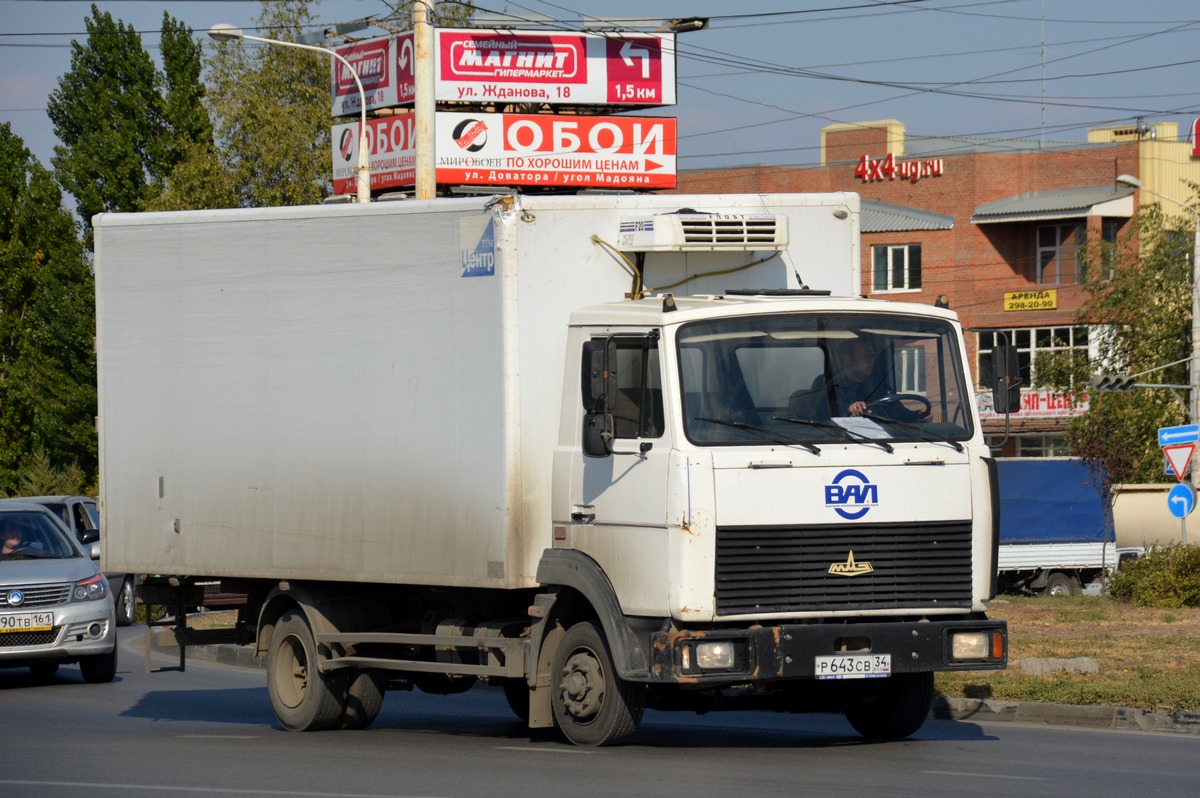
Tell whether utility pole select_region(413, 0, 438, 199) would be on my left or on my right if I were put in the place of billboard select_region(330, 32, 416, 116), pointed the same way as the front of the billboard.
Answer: on my left

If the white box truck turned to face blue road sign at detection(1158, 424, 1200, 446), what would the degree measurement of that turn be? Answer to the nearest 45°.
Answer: approximately 90° to its left

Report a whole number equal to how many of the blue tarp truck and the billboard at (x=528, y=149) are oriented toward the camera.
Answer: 1

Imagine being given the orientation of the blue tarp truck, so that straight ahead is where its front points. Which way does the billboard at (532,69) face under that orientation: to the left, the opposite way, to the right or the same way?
to the left

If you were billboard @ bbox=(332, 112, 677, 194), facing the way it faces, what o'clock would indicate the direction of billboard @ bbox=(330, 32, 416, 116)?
billboard @ bbox=(330, 32, 416, 116) is roughly at 3 o'clock from billboard @ bbox=(332, 112, 677, 194).

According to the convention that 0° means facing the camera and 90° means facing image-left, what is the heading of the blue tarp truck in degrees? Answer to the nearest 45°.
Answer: approximately 90°

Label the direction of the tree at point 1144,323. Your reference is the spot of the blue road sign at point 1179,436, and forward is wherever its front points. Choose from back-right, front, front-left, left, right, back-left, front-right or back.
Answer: back
